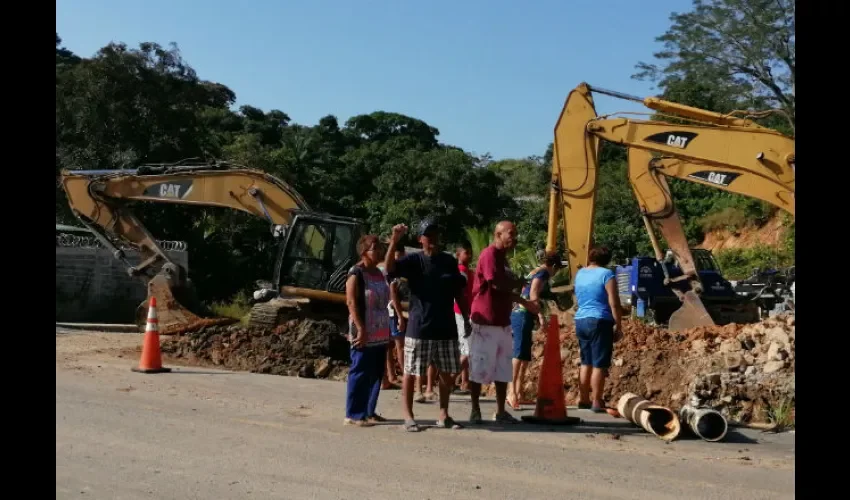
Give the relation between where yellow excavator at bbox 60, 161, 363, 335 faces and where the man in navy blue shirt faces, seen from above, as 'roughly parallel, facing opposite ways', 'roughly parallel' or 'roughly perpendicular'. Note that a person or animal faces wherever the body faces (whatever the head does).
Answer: roughly perpendicular

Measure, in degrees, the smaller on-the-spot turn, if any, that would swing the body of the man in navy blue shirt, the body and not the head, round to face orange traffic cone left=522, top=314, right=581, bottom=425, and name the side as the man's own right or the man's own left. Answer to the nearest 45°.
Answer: approximately 135° to the man's own left

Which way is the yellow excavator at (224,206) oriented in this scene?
to the viewer's left

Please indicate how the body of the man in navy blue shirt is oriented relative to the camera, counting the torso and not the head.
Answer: toward the camera

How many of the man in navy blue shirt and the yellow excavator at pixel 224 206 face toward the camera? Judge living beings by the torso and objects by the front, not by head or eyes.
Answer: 1

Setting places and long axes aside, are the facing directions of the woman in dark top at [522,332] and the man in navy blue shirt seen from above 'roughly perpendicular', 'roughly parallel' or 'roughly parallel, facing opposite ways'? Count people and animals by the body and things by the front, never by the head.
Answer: roughly perpendicular

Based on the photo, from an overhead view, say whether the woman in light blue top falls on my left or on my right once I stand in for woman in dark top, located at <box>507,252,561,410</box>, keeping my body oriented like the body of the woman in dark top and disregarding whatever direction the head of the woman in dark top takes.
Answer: on my right

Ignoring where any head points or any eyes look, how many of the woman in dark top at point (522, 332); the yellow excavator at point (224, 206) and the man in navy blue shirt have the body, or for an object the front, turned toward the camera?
1

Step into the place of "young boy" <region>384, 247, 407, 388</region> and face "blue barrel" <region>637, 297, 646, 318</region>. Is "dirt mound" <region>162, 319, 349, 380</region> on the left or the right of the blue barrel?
left
